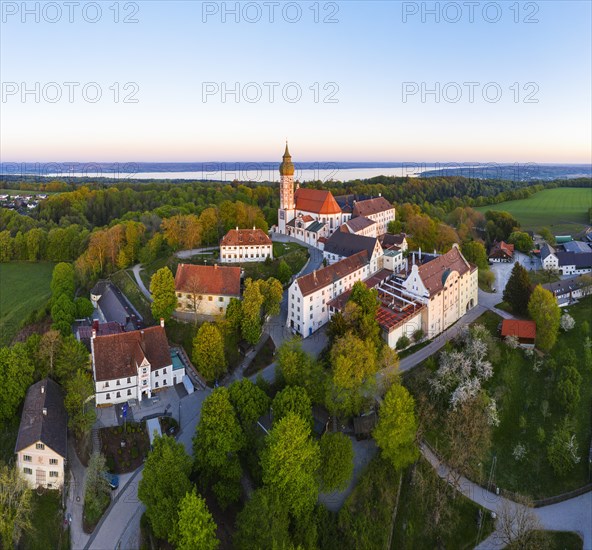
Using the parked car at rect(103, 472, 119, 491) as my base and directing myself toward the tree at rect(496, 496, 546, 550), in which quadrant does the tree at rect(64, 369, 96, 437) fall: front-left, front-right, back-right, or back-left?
back-left

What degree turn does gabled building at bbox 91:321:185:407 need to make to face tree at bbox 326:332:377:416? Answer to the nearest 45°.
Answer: approximately 45° to its left

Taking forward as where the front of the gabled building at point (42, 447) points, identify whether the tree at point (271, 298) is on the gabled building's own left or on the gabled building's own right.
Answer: on the gabled building's own left

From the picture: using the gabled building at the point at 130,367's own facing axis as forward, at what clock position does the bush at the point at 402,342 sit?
The bush is roughly at 9 o'clock from the gabled building.

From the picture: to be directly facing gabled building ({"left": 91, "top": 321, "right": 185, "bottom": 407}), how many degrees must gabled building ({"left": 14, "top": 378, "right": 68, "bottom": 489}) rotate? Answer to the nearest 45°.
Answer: approximately 135° to its left

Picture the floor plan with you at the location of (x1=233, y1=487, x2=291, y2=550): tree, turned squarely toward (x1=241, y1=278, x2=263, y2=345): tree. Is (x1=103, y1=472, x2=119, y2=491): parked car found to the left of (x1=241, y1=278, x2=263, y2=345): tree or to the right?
left

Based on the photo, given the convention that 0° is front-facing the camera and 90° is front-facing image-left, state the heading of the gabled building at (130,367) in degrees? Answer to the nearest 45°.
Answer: approximately 0°

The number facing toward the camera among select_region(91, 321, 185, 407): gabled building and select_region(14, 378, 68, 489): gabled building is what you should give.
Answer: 2

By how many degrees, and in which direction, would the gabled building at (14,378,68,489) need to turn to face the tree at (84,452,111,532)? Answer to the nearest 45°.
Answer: approximately 45° to its left

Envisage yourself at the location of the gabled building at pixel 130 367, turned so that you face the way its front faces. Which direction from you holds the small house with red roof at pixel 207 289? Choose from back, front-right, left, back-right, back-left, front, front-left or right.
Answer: back-left

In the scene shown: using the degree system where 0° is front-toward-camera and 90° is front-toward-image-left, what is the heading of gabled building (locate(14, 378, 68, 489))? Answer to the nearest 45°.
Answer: approximately 0°
